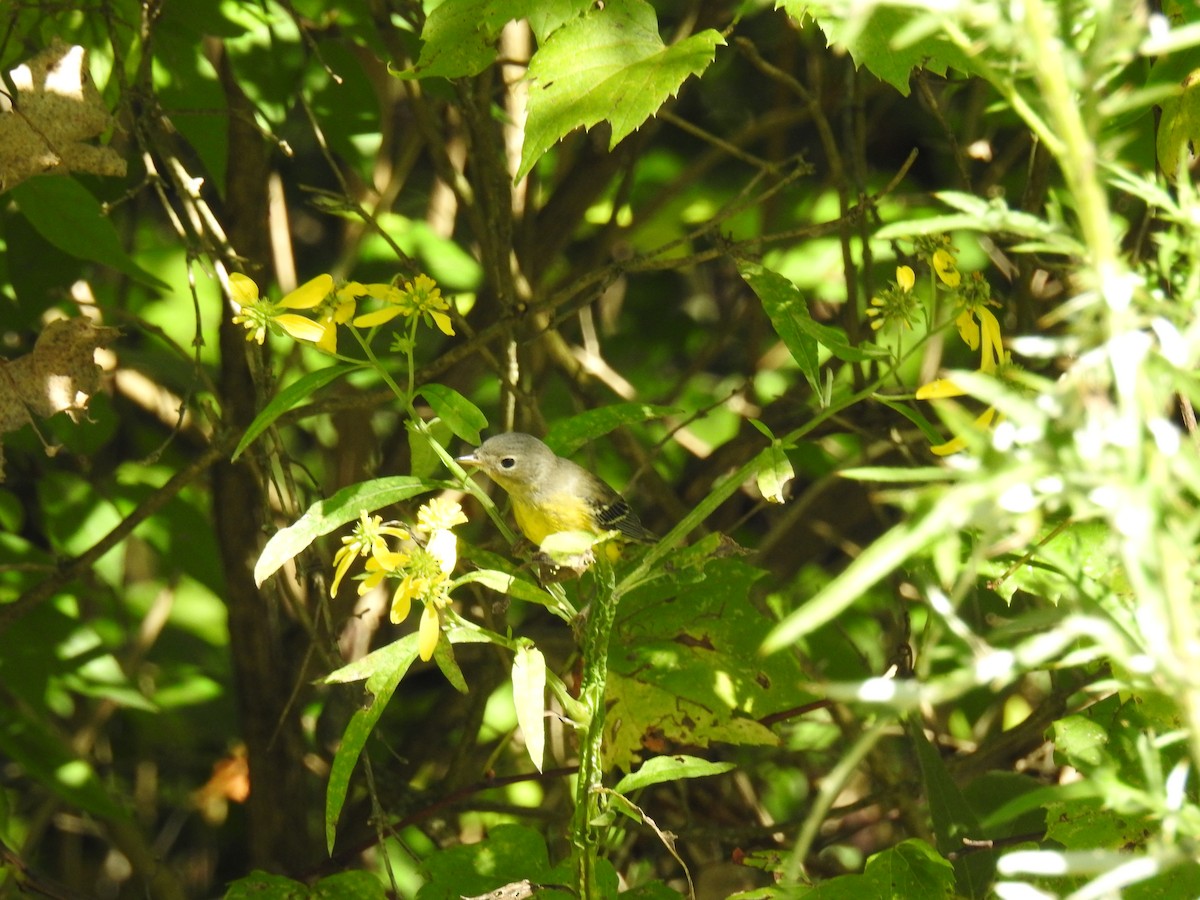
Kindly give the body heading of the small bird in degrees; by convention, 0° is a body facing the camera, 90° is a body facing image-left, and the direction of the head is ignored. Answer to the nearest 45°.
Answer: approximately 90°

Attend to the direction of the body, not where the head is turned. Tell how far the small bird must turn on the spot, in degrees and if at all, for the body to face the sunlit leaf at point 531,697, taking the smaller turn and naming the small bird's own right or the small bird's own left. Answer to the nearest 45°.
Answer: approximately 90° to the small bird's own left

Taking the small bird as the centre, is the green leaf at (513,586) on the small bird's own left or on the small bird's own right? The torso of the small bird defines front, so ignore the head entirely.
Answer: on the small bird's own left

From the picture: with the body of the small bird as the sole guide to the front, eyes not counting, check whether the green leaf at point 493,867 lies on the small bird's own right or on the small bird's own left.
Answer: on the small bird's own left
